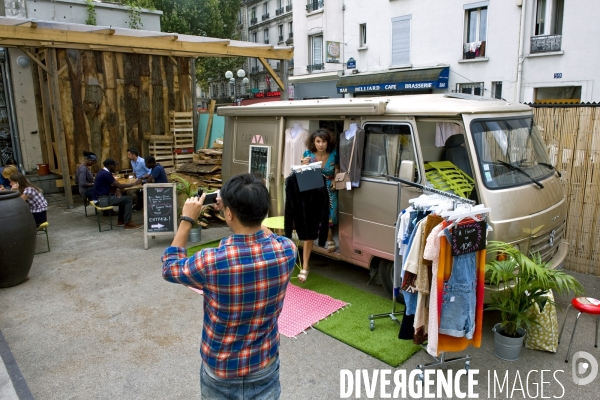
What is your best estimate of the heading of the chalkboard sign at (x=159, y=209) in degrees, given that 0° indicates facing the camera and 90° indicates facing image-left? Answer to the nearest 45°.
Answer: approximately 0°

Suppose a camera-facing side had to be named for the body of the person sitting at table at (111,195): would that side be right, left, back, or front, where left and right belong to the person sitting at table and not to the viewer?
right

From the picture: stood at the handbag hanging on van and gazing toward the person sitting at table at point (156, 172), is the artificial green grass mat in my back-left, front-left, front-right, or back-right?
back-left

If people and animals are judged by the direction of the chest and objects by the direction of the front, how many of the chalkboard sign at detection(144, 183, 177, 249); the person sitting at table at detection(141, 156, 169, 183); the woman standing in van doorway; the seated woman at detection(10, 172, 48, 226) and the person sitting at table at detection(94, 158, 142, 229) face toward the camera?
2

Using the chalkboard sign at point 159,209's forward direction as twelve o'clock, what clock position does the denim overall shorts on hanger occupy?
The denim overall shorts on hanger is roughly at 11 o'clock from the chalkboard sign.

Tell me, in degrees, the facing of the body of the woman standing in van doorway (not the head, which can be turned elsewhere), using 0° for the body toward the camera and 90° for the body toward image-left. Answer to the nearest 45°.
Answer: approximately 0°

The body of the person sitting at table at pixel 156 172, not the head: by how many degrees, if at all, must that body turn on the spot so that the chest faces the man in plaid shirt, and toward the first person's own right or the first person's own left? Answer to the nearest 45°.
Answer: approximately 90° to the first person's own left

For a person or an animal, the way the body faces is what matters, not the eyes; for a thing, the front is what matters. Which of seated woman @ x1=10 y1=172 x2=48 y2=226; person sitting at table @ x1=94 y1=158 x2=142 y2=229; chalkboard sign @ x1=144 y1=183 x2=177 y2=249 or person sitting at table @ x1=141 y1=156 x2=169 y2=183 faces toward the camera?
the chalkboard sign

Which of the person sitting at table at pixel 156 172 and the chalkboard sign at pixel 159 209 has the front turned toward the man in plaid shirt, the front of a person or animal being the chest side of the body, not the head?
the chalkboard sign

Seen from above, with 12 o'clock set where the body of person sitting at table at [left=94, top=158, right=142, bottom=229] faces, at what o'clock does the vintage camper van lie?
The vintage camper van is roughly at 2 o'clock from the person sitting at table.

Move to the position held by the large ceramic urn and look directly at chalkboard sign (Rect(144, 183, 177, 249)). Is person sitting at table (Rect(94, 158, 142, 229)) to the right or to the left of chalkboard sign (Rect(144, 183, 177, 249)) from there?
left

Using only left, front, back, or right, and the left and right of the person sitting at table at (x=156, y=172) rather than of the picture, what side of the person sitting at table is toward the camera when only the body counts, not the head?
left

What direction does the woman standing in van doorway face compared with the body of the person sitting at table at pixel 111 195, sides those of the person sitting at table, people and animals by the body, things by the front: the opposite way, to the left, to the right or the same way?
to the right
